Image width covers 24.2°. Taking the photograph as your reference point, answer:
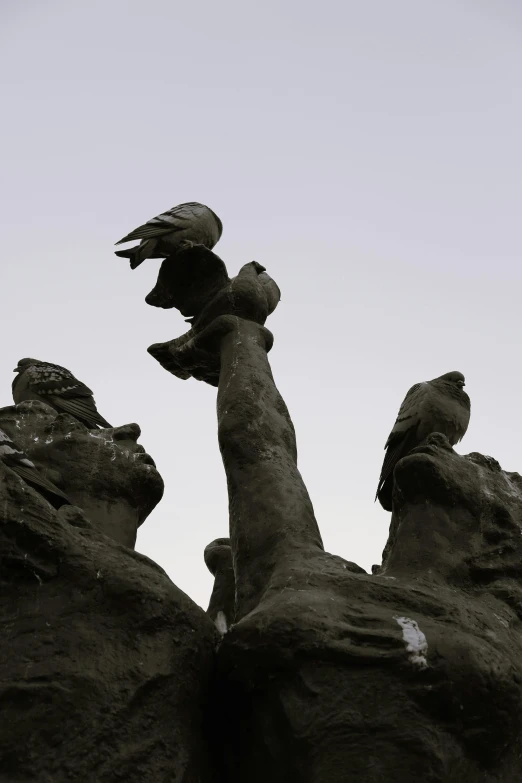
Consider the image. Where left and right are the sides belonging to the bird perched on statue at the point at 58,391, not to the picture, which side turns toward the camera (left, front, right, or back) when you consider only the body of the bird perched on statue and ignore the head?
left

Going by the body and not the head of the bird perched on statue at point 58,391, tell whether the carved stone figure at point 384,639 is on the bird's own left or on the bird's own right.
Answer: on the bird's own left
